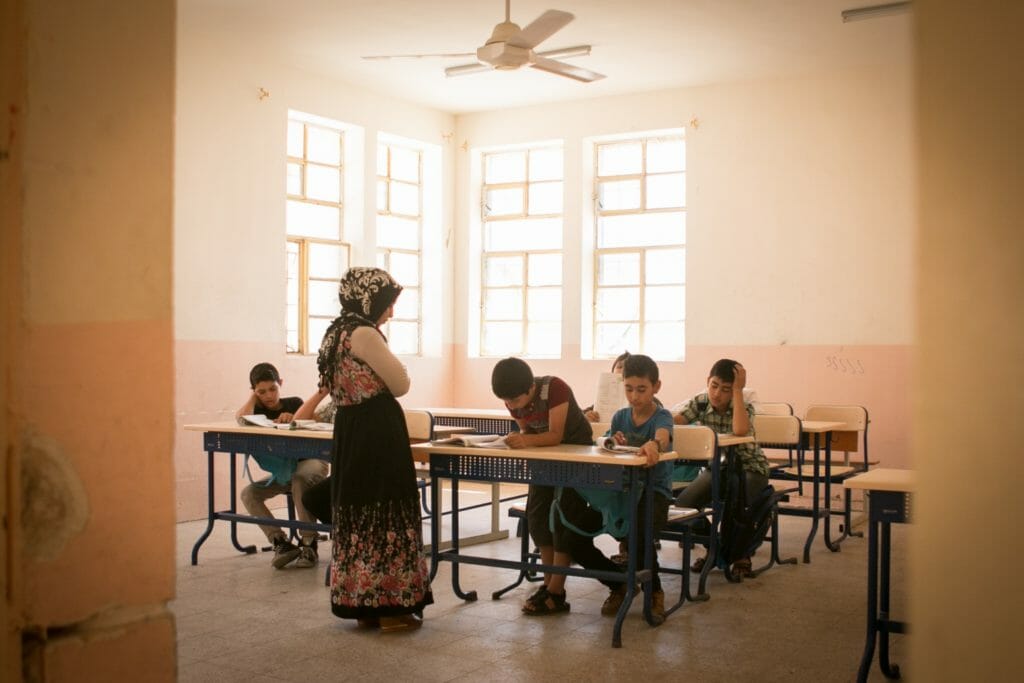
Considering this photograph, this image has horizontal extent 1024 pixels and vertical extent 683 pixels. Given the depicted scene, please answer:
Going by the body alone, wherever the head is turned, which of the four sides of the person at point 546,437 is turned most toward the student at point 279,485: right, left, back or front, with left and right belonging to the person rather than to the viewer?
right

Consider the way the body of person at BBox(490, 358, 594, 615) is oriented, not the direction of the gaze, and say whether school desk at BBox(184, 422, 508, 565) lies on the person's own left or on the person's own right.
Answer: on the person's own right

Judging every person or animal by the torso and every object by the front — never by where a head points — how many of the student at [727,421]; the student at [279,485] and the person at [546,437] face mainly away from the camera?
0

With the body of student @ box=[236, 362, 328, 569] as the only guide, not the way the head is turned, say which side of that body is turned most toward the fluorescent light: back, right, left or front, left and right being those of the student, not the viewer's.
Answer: left

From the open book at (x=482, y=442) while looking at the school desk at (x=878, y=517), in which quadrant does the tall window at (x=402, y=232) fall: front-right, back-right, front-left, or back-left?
back-left

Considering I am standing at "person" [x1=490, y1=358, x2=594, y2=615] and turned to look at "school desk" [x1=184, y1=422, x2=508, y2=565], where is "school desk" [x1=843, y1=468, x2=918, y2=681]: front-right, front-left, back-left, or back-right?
back-left

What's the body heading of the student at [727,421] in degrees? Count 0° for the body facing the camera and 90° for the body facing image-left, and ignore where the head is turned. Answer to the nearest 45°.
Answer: approximately 45°

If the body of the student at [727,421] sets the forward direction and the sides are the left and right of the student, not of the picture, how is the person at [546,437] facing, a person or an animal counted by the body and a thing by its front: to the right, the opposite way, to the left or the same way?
the same way

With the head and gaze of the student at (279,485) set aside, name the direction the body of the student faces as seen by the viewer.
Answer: toward the camera

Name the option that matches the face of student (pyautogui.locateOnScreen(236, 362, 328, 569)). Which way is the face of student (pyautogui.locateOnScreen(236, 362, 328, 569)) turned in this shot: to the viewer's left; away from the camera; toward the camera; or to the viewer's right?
toward the camera

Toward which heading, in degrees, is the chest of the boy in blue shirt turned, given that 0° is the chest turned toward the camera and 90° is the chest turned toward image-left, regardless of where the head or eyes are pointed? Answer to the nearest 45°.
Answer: approximately 45°

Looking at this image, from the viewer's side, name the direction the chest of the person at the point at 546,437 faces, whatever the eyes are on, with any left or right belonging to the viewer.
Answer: facing the viewer and to the left of the viewer

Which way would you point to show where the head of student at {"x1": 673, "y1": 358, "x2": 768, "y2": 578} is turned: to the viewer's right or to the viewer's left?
to the viewer's left

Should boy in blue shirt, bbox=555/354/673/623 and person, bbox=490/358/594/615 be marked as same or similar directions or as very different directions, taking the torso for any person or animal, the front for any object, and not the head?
same or similar directions

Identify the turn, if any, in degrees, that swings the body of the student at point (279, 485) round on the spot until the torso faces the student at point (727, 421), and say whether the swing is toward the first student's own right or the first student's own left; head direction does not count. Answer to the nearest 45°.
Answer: approximately 90° to the first student's own left

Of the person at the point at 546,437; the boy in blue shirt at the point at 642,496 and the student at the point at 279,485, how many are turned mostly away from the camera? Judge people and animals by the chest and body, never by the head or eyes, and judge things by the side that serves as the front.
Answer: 0
